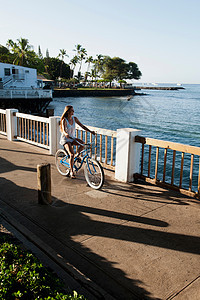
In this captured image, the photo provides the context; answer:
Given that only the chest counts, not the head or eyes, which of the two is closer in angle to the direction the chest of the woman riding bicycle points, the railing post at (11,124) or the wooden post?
the wooden post

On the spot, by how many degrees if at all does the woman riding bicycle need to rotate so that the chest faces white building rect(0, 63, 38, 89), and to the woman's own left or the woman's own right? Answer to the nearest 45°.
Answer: approximately 135° to the woman's own left

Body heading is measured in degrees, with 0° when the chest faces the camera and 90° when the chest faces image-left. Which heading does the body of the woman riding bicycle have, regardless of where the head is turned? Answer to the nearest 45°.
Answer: approximately 315°

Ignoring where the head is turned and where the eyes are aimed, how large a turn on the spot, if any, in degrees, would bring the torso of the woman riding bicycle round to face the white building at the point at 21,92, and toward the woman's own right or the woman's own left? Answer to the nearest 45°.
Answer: approximately 135° to the woman's own left

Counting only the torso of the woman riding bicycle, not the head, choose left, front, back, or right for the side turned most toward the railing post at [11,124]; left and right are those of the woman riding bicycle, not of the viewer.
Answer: back

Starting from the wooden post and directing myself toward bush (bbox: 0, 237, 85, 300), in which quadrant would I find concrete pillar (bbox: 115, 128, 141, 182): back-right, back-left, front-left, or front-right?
back-left

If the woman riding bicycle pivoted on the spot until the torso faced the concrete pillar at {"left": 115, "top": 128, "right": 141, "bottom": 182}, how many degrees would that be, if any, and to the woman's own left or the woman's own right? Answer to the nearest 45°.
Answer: approximately 45° to the woman's own left
